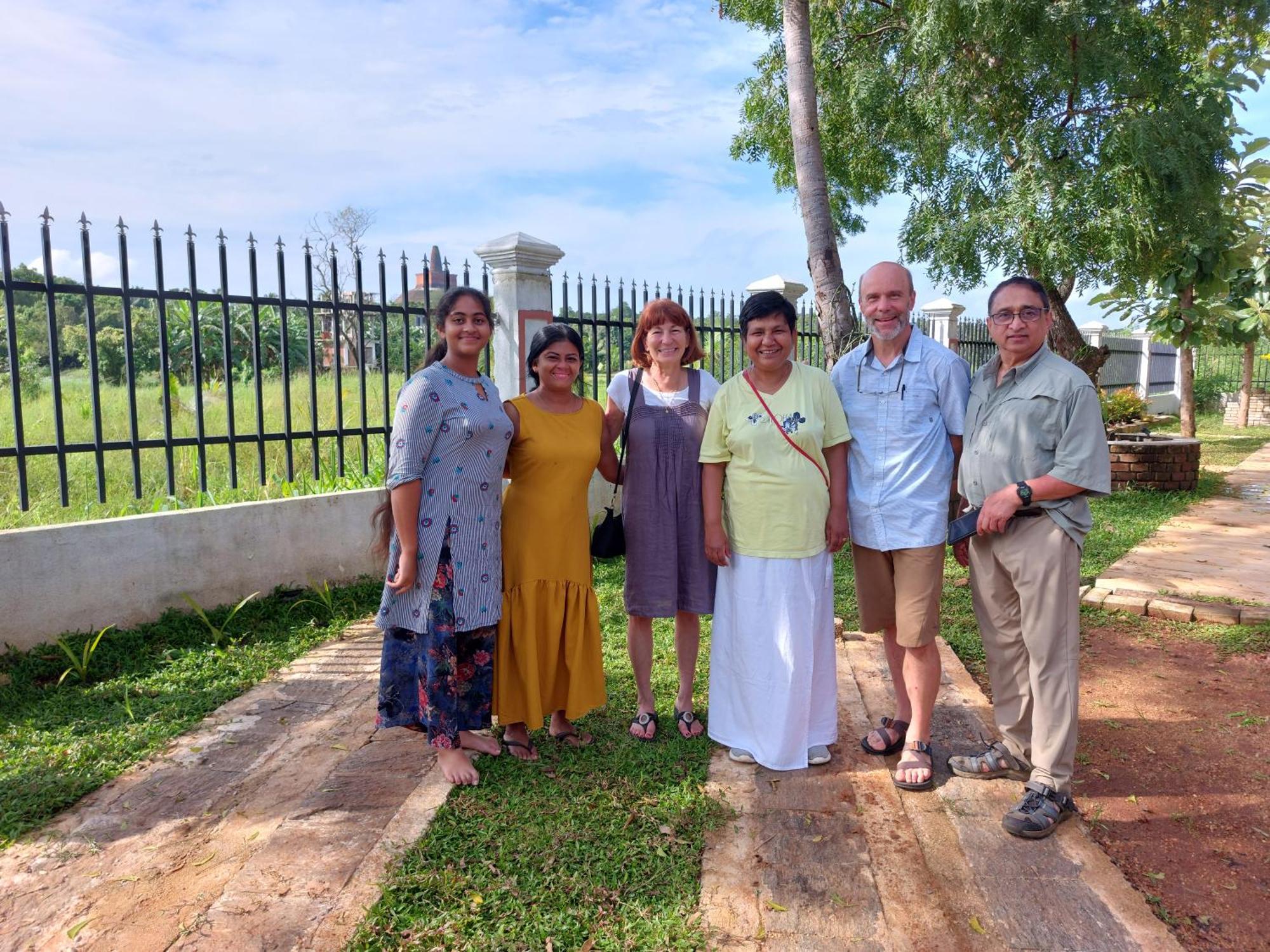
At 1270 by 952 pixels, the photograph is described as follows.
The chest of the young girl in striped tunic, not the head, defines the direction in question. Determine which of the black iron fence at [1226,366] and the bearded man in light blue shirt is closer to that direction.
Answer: the bearded man in light blue shirt

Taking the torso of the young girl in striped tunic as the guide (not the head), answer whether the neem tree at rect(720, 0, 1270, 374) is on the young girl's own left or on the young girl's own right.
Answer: on the young girl's own left

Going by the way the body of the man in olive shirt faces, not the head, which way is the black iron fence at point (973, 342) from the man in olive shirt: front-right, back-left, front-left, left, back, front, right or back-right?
back-right

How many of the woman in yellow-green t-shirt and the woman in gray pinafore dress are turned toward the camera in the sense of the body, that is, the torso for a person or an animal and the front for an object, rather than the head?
2

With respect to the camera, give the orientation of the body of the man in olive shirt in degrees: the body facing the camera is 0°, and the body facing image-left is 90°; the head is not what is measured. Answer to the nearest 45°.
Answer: approximately 45°

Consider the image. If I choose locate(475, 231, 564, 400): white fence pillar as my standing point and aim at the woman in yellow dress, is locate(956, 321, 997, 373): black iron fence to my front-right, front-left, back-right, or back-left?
back-left

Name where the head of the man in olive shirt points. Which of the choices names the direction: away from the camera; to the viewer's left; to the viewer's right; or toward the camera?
toward the camera

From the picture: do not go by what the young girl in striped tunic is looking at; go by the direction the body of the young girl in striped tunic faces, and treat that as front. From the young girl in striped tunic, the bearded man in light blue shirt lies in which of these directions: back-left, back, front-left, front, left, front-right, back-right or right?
front-left

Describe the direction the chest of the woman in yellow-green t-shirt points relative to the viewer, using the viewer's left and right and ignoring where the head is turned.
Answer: facing the viewer

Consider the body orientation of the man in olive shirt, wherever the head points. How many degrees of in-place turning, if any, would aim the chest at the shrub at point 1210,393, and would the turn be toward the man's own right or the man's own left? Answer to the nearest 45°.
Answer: approximately 135° to the man's own right

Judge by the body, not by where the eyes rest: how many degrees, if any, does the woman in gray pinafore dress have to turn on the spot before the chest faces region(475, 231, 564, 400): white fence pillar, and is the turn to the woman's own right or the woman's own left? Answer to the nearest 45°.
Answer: approximately 180°

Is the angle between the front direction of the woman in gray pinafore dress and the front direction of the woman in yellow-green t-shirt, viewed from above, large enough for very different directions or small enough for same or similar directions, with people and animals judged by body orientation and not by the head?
same or similar directions

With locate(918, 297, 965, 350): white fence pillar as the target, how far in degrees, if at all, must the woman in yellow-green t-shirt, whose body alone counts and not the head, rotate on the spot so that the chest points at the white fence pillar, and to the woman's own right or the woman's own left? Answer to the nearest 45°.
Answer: approximately 180°

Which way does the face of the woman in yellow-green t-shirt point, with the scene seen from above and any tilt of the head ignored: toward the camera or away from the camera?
toward the camera

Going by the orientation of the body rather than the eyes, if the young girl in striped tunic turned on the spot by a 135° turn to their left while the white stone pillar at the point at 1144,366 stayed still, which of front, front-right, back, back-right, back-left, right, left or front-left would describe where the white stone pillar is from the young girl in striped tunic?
front-right
